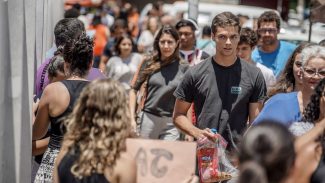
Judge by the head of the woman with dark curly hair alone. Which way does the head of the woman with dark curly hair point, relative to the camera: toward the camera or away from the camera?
away from the camera

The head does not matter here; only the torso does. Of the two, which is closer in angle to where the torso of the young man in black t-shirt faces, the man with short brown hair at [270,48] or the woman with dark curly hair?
the woman with dark curly hair

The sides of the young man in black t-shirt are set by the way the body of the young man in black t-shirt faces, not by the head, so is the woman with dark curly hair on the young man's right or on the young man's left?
on the young man's right

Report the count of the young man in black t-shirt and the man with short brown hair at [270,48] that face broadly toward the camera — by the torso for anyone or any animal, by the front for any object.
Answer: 2

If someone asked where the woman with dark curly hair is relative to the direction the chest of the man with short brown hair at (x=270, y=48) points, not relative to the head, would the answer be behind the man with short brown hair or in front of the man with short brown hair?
in front

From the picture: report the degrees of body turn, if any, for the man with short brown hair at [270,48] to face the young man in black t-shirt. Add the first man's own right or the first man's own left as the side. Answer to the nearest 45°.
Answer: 0° — they already face them

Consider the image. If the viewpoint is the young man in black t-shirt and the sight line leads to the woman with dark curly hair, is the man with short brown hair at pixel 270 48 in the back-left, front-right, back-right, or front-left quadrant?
back-right

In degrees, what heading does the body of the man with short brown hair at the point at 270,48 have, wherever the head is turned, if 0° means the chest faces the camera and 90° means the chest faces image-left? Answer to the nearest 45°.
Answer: approximately 0°

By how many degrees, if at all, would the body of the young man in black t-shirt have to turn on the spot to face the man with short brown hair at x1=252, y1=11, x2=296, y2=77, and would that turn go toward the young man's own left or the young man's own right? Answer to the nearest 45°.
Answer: approximately 180°

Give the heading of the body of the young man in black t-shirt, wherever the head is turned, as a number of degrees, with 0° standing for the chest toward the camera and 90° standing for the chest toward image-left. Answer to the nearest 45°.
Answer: approximately 0°
